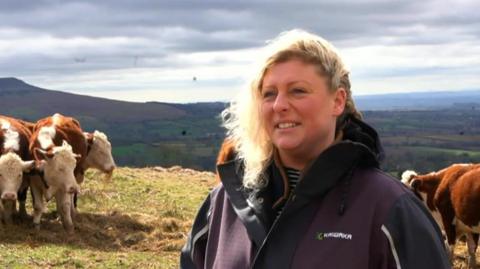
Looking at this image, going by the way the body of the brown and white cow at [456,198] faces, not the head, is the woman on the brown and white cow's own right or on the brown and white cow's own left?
on the brown and white cow's own left

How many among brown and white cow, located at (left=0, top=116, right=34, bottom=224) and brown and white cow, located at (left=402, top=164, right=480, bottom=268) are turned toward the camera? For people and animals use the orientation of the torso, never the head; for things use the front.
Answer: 1

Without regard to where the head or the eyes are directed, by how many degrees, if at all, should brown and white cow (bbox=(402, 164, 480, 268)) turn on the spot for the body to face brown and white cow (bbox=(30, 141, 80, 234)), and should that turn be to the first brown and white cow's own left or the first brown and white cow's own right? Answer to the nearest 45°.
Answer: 0° — it already faces it

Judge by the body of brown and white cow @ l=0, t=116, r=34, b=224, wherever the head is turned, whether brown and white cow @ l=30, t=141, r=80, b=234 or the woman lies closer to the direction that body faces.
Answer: the woman

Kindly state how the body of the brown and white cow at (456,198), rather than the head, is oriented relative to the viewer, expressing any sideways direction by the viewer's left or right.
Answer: facing to the left of the viewer

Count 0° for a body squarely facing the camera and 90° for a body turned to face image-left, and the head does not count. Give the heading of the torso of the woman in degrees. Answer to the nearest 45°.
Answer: approximately 45°

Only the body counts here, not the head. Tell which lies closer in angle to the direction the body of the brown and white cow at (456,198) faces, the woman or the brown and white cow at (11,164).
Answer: the brown and white cow

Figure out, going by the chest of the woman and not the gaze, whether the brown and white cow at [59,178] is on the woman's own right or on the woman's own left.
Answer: on the woman's own right

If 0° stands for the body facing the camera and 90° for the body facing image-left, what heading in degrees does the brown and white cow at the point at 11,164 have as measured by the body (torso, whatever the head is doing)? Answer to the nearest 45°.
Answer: approximately 0°

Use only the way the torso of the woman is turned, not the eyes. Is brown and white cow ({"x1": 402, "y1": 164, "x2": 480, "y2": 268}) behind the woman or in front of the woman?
behind
